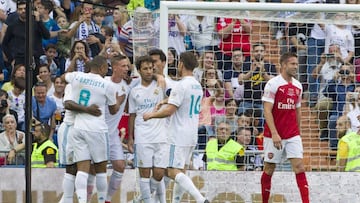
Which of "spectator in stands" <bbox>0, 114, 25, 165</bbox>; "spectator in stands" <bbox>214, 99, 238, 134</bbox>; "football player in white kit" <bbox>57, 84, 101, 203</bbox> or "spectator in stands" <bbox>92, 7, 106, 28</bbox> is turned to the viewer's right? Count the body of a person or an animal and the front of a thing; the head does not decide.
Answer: the football player in white kit

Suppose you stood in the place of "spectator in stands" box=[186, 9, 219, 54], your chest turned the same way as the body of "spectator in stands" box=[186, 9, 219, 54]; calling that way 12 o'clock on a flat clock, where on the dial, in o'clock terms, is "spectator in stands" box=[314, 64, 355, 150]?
"spectator in stands" box=[314, 64, 355, 150] is roughly at 9 o'clock from "spectator in stands" box=[186, 9, 219, 54].

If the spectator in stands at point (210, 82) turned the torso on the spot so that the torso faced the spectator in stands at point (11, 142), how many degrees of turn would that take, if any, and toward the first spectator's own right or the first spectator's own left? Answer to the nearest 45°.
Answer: approximately 90° to the first spectator's own right

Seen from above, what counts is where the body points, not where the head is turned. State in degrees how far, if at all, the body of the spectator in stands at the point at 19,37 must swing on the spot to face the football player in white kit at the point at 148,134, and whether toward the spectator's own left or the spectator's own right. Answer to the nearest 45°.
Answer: approximately 45° to the spectator's own left

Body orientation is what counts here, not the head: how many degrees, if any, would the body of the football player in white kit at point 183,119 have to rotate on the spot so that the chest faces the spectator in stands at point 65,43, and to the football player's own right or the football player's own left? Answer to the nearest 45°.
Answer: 0° — they already face them

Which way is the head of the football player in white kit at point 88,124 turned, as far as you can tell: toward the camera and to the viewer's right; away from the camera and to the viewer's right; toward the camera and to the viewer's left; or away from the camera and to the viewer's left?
away from the camera and to the viewer's right

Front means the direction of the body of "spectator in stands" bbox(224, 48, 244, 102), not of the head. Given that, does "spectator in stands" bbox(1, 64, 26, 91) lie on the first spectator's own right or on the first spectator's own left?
on the first spectator's own right
